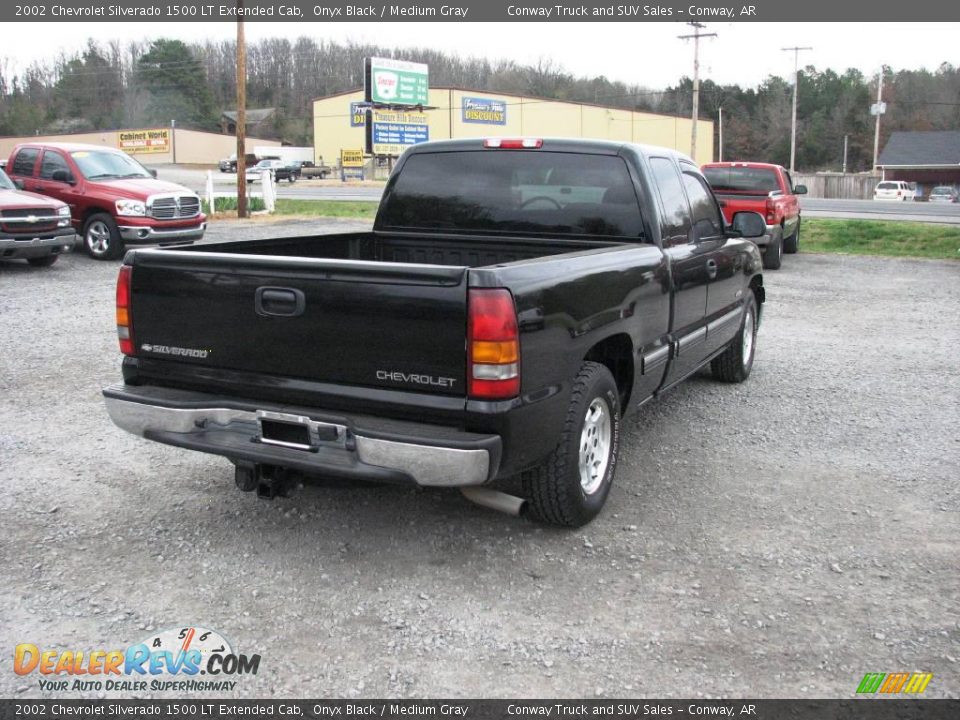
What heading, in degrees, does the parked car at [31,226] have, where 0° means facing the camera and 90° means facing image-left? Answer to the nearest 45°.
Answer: approximately 315°

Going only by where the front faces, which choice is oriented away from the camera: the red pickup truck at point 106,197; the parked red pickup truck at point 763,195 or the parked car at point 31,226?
the parked red pickup truck at point 763,195

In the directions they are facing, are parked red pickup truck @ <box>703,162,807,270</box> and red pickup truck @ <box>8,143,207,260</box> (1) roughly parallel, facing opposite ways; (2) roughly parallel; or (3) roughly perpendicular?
roughly perpendicular

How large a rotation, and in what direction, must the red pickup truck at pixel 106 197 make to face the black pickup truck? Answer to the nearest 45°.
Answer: approximately 45° to its right

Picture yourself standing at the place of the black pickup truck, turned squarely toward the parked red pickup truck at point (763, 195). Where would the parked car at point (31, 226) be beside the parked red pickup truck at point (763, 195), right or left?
left

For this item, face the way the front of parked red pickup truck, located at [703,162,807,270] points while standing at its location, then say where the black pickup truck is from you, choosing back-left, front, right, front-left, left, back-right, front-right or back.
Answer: back

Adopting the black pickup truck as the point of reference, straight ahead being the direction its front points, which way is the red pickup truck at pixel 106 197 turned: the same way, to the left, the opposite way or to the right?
to the right

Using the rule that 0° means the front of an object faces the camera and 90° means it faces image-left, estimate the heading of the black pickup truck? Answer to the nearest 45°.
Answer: approximately 225°

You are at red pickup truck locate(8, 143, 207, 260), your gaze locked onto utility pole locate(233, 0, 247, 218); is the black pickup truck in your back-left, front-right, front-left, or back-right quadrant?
back-right

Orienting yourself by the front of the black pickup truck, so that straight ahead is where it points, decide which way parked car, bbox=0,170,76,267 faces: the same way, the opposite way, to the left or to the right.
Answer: to the right

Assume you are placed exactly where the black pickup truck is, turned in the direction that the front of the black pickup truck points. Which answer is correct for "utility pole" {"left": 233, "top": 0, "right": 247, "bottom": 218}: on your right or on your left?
on your left

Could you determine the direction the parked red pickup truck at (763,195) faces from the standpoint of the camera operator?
facing away from the viewer
